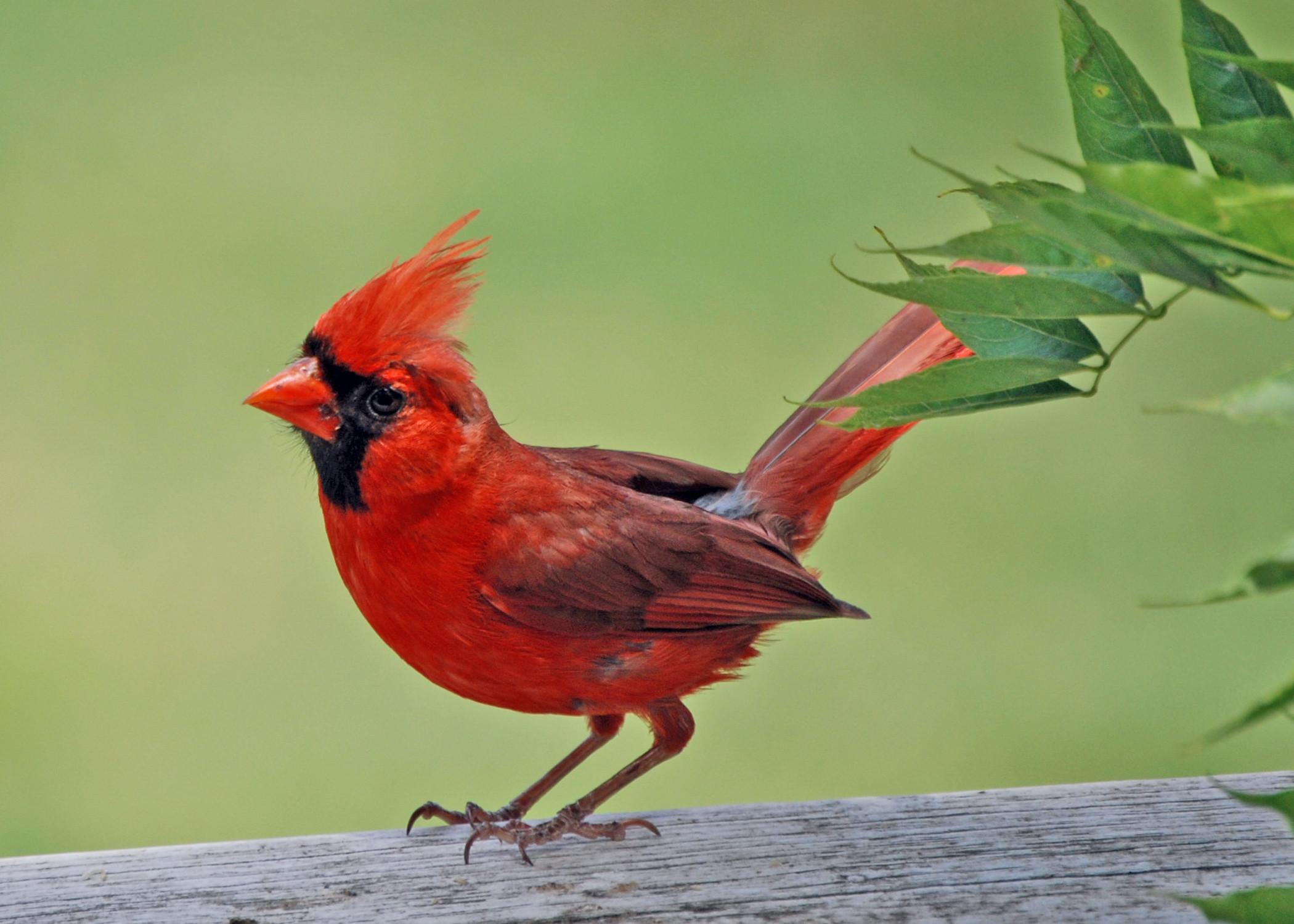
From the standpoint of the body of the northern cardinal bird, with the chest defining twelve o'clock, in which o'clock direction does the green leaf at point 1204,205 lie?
The green leaf is roughly at 8 o'clock from the northern cardinal bird.

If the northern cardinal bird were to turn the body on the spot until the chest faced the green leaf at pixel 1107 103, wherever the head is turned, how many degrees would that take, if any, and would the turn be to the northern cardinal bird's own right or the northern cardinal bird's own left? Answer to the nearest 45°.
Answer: approximately 135° to the northern cardinal bird's own left

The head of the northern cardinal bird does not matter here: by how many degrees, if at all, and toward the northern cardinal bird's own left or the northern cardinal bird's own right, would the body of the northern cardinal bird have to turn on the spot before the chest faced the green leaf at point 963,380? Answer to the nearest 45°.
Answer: approximately 135° to the northern cardinal bird's own left

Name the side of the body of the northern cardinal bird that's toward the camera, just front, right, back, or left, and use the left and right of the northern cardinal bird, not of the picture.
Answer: left

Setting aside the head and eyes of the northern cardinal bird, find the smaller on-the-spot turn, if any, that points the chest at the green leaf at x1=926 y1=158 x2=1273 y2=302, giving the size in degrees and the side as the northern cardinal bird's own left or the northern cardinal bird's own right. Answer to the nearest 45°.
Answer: approximately 135° to the northern cardinal bird's own left
